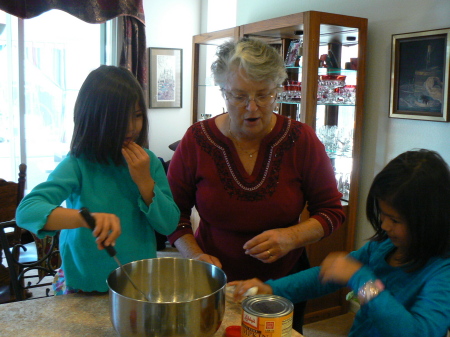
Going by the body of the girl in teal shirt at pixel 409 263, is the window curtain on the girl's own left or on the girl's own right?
on the girl's own right

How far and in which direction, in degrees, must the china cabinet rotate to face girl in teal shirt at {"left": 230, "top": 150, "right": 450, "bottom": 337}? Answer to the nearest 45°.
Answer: approximately 45° to its left

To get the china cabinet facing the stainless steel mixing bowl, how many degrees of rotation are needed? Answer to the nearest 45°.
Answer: approximately 45° to its left

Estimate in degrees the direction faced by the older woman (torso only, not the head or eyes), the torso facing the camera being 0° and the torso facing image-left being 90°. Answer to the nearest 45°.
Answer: approximately 0°

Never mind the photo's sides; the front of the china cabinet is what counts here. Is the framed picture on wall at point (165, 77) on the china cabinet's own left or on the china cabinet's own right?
on the china cabinet's own right

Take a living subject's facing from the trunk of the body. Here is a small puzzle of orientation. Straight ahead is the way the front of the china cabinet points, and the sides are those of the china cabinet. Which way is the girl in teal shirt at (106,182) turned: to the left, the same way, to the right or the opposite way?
to the left

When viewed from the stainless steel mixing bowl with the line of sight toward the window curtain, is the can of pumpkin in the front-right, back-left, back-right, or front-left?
back-right
